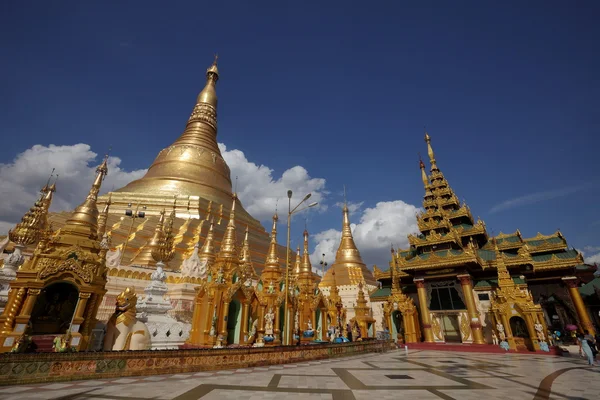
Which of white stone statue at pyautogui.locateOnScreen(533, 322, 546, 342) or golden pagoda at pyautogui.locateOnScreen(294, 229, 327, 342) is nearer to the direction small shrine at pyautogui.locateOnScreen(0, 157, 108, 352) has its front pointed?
the white stone statue

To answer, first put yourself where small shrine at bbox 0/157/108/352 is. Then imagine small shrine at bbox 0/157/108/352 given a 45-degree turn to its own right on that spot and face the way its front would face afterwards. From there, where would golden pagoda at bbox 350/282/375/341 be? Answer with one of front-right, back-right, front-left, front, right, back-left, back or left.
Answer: back-left

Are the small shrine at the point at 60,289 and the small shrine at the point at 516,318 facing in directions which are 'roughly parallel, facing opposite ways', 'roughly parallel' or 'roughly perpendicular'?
roughly perpendicular

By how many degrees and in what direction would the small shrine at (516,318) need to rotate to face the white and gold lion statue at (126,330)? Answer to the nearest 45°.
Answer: approximately 45° to its right

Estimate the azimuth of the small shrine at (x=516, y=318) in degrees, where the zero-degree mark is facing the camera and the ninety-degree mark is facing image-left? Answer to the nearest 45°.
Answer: approximately 0°

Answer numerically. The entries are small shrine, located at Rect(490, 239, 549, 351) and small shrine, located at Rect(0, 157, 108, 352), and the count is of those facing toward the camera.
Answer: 2

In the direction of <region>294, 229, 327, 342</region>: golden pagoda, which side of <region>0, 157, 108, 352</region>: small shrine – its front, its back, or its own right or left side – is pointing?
left

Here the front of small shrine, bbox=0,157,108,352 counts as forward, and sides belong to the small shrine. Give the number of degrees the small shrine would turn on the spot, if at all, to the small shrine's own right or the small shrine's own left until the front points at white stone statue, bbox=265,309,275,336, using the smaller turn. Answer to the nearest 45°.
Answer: approximately 90° to the small shrine's own left

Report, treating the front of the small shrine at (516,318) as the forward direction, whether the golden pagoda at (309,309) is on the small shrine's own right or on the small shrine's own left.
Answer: on the small shrine's own right

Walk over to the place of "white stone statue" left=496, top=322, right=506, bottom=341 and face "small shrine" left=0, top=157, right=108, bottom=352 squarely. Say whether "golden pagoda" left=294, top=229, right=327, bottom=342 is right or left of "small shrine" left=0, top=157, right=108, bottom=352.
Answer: right

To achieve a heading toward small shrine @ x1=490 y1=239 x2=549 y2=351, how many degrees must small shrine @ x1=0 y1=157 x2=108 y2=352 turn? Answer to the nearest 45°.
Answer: approximately 90° to its left

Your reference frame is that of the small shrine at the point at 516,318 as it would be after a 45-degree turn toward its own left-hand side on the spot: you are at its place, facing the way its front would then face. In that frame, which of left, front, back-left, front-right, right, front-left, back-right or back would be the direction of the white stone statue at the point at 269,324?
right

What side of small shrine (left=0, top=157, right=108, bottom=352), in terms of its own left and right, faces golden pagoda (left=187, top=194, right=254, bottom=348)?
left
